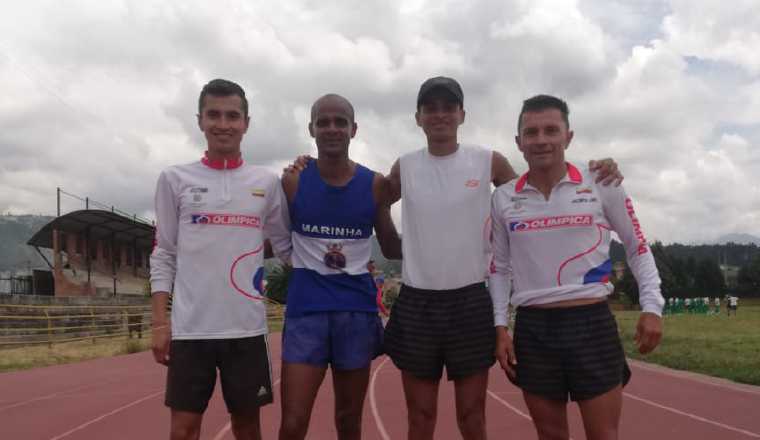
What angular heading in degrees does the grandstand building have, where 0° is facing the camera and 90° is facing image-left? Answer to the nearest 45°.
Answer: approximately 315°

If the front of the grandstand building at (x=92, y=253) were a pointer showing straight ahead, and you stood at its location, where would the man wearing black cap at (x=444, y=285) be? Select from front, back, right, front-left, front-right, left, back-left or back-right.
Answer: front-right

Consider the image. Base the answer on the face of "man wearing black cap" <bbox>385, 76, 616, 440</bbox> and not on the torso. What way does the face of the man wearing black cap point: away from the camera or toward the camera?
toward the camera

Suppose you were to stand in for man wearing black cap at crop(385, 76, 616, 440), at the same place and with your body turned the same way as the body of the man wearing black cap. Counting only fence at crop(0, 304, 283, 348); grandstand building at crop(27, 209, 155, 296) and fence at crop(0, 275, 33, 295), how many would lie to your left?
0

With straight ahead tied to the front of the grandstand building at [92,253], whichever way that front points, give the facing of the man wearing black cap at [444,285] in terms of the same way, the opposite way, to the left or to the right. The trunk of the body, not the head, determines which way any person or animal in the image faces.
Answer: to the right

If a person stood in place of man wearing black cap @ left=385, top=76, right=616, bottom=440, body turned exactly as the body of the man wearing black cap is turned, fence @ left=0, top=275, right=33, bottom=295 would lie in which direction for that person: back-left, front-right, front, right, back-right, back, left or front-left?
back-right

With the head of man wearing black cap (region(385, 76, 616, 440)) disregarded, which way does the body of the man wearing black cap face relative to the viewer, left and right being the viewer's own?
facing the viewer

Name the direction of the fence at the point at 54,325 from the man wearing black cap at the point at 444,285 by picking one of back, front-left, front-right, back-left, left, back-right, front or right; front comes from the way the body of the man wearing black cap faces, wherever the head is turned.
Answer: back-right

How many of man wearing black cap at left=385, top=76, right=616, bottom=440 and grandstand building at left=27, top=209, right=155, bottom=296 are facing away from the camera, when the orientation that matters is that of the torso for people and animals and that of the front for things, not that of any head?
0
